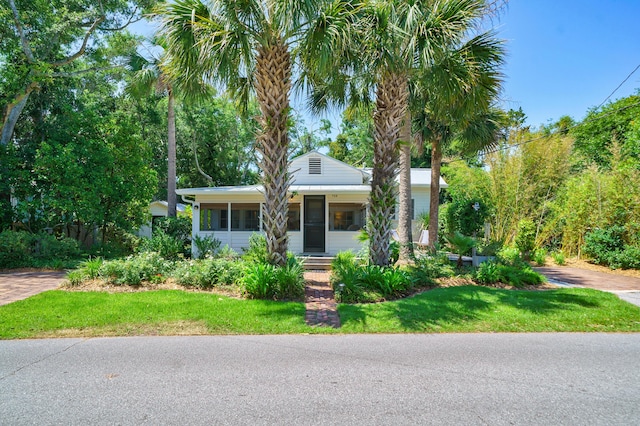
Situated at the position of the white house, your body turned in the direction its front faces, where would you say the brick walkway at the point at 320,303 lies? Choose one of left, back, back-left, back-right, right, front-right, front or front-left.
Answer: front

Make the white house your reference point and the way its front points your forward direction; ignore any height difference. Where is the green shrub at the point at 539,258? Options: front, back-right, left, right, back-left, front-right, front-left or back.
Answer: left

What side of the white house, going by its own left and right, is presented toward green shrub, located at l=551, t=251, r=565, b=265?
left

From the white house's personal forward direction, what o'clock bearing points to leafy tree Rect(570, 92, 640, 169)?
The leafy tree is roughly at 8 o'clock from the white house.

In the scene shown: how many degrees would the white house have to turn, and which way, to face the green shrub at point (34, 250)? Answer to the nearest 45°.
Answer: approximately 90° to its right

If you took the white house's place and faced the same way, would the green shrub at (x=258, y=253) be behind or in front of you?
in front

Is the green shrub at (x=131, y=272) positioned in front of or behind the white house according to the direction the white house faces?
in front

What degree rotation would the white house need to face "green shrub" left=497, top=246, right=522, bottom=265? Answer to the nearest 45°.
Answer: approximately 45° to its left

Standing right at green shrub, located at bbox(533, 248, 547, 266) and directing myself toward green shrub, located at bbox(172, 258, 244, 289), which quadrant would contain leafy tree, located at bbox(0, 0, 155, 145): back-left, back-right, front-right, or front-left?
front-right

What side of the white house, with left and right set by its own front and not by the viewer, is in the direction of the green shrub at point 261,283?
front

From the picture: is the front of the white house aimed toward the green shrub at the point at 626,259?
no

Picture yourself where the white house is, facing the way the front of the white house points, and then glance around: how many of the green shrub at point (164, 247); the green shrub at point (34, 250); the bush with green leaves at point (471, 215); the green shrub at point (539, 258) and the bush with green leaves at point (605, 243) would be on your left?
3

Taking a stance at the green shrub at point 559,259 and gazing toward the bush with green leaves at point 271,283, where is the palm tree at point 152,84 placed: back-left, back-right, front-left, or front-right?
front-right

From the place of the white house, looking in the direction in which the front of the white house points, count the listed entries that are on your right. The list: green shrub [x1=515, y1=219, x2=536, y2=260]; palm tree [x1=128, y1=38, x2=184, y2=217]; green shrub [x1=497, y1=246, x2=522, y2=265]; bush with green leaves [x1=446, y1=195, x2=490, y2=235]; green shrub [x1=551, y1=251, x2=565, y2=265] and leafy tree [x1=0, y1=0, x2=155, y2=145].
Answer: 2

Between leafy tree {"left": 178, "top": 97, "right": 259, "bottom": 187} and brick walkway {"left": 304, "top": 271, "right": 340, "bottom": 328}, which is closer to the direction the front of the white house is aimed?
the brick walkway

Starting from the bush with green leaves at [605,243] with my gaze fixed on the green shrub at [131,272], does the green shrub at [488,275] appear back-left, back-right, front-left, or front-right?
front-left

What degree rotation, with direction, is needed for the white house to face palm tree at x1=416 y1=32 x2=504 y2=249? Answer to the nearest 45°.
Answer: approximately 45° to its left

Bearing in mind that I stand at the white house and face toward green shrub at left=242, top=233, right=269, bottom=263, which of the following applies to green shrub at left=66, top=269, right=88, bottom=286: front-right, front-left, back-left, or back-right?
front-right

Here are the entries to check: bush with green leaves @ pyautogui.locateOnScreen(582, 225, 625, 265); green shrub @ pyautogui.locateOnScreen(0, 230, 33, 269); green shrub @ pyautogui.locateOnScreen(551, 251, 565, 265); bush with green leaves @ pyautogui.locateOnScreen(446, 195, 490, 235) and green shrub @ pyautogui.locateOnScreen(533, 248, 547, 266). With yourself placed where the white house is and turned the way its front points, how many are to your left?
4

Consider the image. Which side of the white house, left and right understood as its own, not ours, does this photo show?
front

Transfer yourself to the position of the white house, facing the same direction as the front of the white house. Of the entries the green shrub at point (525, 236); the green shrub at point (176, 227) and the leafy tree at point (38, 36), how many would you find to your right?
2
